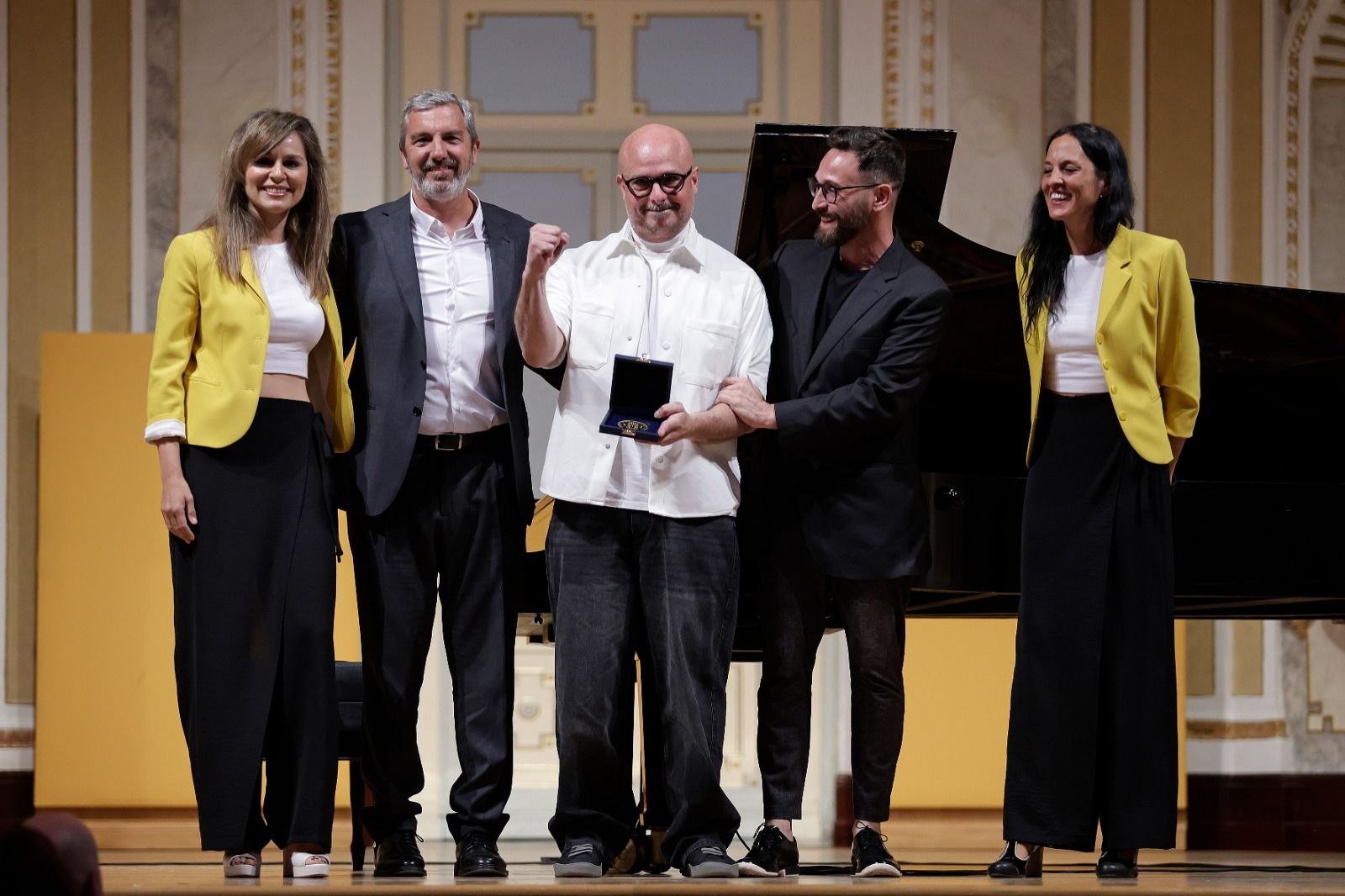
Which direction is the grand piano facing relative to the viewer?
to the viewer's left

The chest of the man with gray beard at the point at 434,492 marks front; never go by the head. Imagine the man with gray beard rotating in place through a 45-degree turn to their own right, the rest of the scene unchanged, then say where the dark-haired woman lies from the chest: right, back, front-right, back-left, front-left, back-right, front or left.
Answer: back-left

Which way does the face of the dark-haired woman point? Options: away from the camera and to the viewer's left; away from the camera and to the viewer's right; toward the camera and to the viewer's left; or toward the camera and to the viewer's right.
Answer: toward the camera and to the viewer's left

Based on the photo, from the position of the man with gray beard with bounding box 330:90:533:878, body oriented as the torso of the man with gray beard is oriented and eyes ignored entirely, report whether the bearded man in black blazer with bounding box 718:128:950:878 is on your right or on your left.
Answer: on your left

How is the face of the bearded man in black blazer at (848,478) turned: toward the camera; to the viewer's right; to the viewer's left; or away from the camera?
to the viewer's left

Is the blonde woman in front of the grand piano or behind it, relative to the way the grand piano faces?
in front

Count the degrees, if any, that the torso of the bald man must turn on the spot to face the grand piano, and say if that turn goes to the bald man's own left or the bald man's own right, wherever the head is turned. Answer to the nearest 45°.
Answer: approximately 135° to the bald man's own left

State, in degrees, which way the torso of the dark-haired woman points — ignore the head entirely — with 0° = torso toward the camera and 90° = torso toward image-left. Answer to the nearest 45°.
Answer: approximately 45°

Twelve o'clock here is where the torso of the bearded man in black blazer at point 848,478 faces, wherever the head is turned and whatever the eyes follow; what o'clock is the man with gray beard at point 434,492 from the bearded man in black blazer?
The man with gray beard is roughly at 1 o'clock from the bearded man in black blazer.
